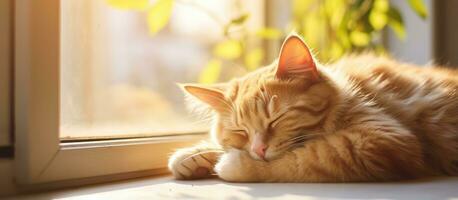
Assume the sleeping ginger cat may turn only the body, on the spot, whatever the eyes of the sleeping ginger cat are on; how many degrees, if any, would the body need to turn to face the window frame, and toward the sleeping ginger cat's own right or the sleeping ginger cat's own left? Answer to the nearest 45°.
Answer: approximately 45° to the sleeping ginger cat's own right

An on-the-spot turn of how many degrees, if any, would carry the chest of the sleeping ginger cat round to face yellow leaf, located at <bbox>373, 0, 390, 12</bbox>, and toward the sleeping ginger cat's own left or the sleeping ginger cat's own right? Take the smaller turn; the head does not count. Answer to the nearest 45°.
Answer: approximately 135° to the sleeping ginger cat's own right

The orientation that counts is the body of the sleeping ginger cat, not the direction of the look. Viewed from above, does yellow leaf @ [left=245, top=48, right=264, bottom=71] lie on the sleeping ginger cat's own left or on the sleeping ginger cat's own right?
on the sleeping ginger cat's own right

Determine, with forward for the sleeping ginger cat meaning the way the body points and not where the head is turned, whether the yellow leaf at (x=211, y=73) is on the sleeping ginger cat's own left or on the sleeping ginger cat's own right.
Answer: on the sleeping ginger cat's own right

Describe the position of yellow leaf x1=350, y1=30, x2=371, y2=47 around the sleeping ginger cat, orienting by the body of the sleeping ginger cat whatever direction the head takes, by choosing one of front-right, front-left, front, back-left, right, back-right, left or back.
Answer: back-right

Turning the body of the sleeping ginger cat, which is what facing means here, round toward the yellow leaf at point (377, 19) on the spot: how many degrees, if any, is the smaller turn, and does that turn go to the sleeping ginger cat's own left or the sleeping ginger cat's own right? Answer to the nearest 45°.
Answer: approximately 135° to the sleeping ginger cat's own right

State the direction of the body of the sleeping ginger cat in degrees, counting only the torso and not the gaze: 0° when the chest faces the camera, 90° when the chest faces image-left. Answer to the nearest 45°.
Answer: approximately 45°

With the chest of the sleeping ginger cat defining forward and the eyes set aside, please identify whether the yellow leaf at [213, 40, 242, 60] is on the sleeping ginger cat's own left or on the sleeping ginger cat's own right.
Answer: on the sleeping ginger cat's own right

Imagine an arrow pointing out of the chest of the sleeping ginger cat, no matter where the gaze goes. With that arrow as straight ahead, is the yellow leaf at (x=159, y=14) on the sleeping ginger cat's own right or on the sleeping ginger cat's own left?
on the sleeping ginger cat's own right
